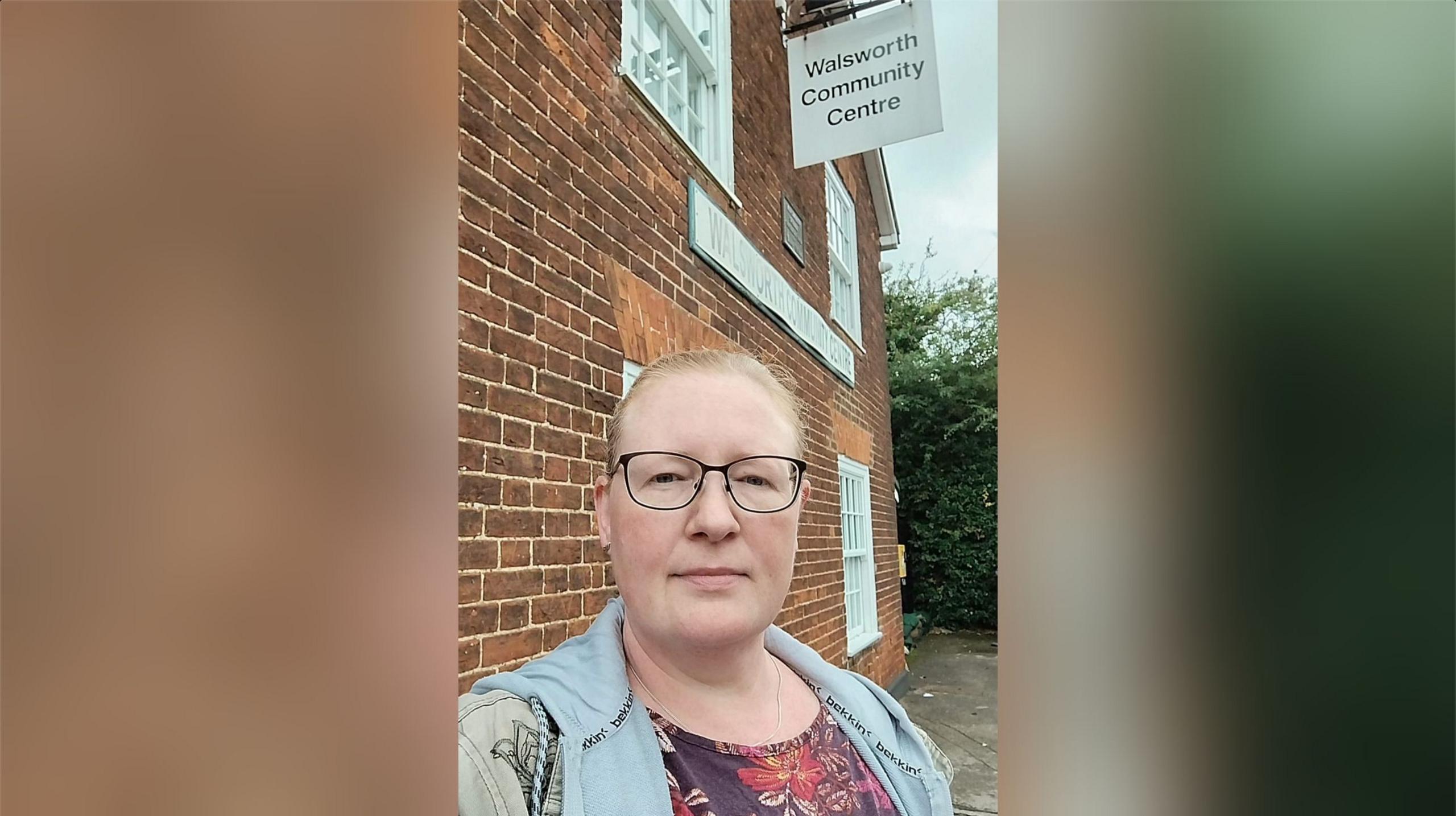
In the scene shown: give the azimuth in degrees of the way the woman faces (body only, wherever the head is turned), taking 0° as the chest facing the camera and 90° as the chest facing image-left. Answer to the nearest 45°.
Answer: approximately 0°

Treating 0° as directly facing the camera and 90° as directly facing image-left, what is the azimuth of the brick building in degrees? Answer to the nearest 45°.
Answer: approximately 315°
